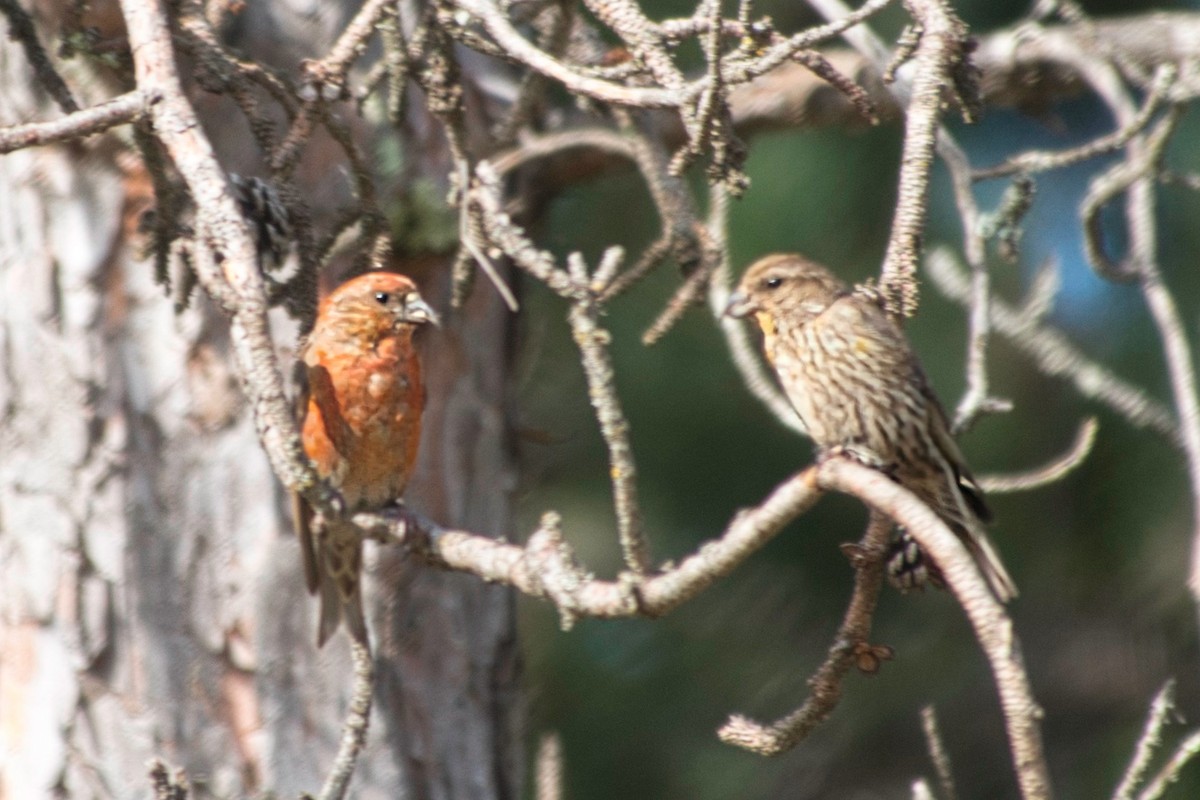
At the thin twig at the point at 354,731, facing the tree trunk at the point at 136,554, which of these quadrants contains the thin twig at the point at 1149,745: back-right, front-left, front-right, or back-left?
back-right

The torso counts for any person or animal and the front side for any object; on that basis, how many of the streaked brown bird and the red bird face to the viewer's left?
1

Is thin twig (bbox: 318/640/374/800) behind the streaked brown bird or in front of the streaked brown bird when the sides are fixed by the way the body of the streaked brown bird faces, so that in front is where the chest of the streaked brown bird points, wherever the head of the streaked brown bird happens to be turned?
in front

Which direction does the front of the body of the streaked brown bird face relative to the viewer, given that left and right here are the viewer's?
facing to the left of the viewer

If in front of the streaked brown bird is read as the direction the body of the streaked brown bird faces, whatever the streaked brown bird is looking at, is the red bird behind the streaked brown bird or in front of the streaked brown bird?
in front

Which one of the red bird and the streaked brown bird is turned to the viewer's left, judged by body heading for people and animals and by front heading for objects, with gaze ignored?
the streaked brown bird

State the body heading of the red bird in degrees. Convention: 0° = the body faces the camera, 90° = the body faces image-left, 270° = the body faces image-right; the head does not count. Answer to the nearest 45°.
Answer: approximately 315°
